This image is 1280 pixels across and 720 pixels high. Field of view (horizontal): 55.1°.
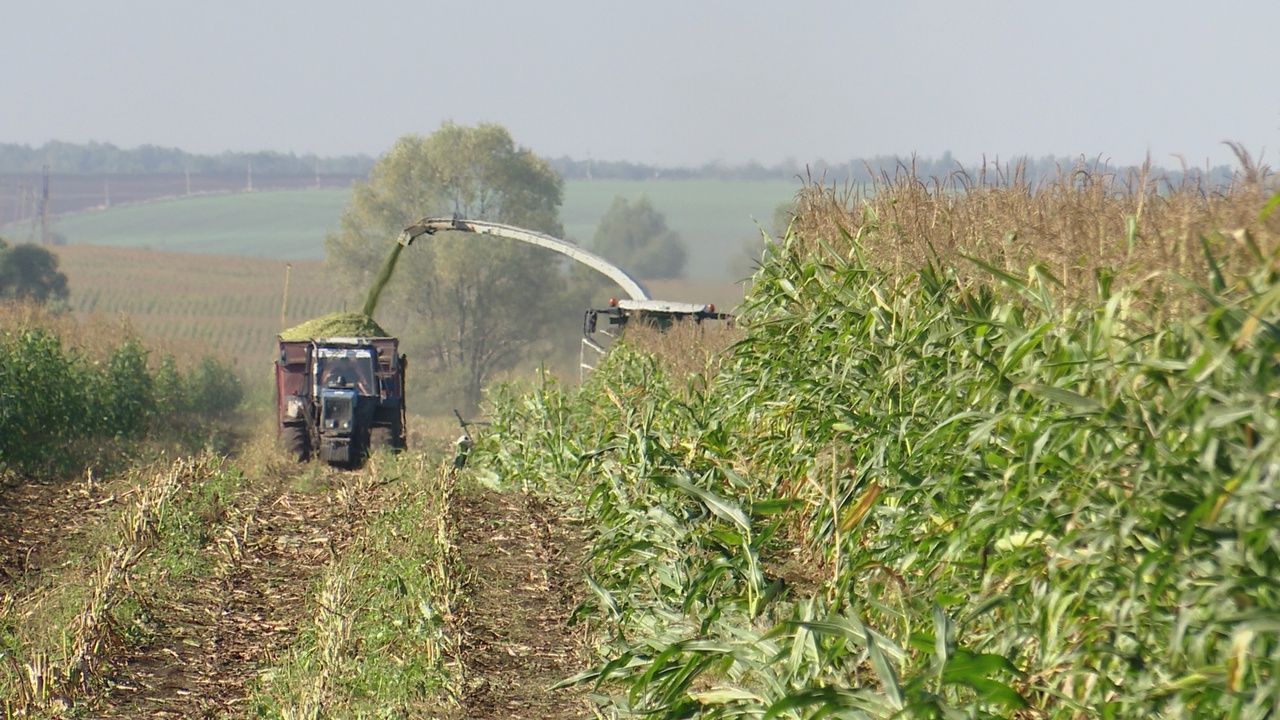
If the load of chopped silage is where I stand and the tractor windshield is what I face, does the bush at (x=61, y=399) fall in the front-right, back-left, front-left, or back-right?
front-right

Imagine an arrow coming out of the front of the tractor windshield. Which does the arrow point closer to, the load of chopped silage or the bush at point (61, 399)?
the bush

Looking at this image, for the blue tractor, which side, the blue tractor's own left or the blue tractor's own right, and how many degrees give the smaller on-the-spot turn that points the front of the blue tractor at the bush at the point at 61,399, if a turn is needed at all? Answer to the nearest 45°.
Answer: approximately 45° to the blue tractor's own right

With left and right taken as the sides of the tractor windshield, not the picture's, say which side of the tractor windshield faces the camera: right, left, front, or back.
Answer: front

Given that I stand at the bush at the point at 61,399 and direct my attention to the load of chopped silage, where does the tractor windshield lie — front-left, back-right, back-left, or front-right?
front-right

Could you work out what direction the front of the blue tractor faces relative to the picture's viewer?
facing the viewer

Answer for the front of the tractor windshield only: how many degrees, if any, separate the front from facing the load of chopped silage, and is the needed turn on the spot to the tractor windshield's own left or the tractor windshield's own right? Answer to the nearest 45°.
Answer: approximately 180°

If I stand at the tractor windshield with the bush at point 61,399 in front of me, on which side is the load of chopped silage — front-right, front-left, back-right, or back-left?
back-right

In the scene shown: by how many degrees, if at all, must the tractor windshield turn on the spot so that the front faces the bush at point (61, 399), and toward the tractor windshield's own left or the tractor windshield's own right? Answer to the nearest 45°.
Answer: approximately 45° to the tractor windshield's own right
